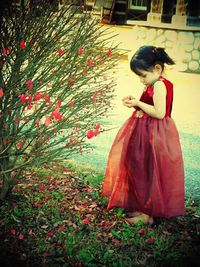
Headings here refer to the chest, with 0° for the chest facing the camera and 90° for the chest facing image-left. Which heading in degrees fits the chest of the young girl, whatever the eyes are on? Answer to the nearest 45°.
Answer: approximately 90°

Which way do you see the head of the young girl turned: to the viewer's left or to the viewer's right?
to the viewer's left

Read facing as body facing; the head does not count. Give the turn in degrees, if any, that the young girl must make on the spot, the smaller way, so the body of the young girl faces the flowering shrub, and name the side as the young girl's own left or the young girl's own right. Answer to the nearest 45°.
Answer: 0° — they already face it
